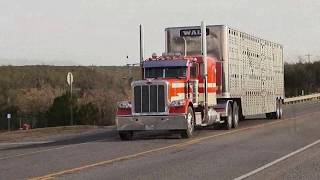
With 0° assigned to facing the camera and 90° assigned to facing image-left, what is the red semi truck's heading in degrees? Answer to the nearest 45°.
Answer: approximately 45°
